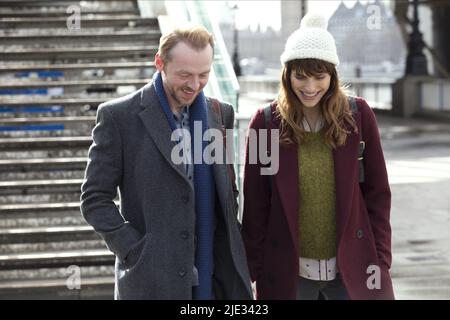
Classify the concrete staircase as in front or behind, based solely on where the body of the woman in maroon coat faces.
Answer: behind

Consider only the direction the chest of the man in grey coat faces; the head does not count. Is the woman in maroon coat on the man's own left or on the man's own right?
on the man's own left

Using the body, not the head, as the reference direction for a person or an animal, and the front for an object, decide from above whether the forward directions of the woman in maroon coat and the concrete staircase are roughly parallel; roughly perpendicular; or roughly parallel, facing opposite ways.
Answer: roughly parallel

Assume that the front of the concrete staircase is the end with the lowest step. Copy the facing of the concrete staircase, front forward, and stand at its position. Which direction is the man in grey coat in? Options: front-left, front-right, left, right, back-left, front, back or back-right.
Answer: front

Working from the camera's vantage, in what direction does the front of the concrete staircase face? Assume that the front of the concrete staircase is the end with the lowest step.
facing the viewer

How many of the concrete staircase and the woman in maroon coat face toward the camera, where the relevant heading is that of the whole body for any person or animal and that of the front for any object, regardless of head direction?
2

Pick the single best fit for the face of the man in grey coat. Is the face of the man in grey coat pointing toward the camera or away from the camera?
toward the camera

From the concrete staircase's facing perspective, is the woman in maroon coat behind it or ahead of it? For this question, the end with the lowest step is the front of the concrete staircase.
ahead

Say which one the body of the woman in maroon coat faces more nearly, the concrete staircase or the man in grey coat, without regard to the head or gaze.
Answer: the man in grey coat

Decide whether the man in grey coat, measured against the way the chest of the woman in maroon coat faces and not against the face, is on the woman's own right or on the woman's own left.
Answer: on the woman's own right

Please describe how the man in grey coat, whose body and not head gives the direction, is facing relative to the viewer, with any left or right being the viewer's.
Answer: facing the viewer and to the right of the viewer

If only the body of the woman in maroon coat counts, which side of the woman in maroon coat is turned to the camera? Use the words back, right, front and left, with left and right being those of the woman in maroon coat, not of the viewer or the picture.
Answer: front

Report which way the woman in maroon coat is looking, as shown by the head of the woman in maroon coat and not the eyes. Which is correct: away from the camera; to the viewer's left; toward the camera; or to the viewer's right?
toward the camera
